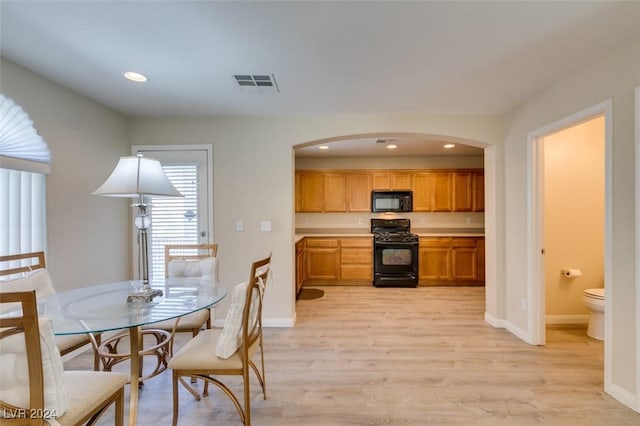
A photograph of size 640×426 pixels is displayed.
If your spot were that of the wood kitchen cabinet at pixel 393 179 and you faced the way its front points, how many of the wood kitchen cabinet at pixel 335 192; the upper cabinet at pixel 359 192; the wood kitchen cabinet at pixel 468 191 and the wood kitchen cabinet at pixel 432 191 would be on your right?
2

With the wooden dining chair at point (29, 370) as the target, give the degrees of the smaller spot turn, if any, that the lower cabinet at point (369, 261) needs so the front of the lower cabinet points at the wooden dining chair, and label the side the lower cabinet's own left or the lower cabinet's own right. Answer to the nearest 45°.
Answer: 0° — it already faces it

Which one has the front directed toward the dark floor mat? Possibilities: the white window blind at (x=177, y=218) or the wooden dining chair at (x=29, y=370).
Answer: the wooden dining chair

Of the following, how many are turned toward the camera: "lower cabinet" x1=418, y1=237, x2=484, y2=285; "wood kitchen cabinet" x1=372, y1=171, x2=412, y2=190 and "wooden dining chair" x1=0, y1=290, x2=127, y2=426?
2

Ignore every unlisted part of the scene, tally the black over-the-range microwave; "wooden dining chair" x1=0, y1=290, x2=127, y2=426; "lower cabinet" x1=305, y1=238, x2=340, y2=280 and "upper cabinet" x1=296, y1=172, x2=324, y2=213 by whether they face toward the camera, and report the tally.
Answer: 3

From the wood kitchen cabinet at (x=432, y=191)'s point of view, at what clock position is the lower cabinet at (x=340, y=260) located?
The lower cabinet is roughly at 2 o'clock from the wood kitchen cabinet.

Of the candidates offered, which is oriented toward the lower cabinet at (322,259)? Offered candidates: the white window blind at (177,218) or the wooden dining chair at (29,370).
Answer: the wooden dining chair

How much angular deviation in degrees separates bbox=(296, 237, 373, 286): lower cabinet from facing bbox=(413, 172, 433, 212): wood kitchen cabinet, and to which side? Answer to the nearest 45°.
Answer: approximately 90° to its left

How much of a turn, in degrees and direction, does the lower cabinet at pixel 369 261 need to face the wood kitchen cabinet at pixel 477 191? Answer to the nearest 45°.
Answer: approximately 90° to its left

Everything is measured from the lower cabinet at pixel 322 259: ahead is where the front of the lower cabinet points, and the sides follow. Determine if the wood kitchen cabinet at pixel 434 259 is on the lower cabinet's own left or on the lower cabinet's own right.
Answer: on the lower cabinet's own left

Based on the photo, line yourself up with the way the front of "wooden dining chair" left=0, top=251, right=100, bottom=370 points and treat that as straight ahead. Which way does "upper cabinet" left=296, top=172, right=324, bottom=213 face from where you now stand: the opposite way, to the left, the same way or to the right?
to the right

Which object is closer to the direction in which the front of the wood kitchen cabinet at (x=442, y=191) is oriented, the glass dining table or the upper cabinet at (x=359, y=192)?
the glass dining table

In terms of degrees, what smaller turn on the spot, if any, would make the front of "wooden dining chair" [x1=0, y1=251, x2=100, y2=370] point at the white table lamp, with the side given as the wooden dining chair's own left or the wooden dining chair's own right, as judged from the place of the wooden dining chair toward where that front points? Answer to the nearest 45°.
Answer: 0° — it already faces it

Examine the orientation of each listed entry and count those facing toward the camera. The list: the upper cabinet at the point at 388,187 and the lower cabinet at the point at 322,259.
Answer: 2

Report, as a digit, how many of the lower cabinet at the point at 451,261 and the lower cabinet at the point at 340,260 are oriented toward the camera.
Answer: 2
